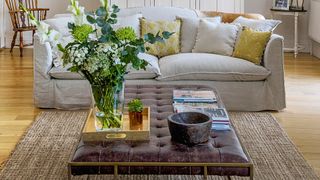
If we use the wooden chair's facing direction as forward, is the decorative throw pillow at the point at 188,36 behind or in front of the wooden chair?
in front

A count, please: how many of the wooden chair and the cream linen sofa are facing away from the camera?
0

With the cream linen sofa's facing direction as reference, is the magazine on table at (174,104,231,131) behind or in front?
in front

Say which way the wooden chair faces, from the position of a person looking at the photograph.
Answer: facing the viewer and to the right of the viewer

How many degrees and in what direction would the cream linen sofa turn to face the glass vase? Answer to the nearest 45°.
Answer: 0° — it already faces it

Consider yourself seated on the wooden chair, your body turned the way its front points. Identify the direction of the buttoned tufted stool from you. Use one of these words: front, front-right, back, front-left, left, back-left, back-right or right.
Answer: front-right

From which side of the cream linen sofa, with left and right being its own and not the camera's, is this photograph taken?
front
